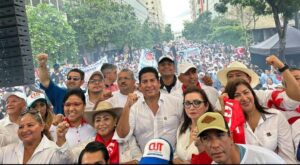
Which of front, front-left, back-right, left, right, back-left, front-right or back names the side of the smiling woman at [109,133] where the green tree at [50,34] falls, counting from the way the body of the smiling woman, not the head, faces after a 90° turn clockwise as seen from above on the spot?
right

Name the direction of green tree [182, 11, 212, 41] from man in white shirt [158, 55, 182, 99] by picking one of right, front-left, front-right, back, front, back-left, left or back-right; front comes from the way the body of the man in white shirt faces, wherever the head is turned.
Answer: back

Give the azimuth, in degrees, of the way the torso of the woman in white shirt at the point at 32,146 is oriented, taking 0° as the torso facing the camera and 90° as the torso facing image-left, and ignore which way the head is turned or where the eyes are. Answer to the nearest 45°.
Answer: approximately 45°

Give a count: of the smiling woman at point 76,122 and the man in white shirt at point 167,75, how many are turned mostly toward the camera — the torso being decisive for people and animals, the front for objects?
2

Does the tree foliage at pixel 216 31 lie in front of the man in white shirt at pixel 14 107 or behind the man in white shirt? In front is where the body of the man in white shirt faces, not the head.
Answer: behind

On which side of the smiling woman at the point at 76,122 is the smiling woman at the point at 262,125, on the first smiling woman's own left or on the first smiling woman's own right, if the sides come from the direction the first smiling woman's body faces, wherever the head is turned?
on the first smiling woman's own left

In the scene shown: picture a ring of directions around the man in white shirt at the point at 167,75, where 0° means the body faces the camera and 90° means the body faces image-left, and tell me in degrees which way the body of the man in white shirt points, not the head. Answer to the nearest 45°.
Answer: approximately 0°

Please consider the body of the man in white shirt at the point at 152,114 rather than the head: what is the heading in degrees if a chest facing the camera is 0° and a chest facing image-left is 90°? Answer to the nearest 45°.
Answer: approximately 0°

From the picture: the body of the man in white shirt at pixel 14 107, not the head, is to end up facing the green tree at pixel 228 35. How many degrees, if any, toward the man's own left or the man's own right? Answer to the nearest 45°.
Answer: approximately 180°
